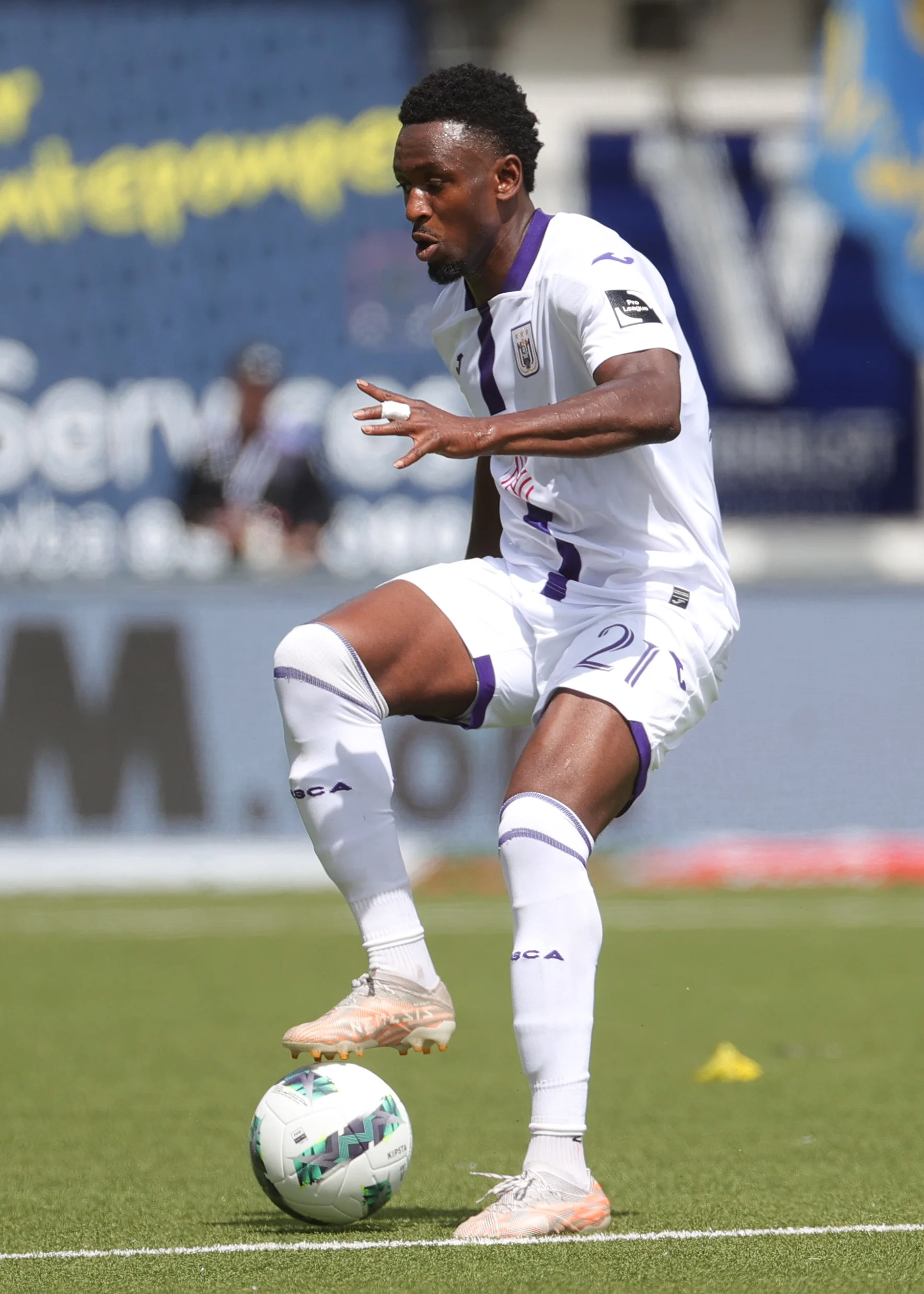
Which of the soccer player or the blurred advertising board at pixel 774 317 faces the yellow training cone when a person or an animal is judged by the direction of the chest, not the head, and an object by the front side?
the blurred advertising board

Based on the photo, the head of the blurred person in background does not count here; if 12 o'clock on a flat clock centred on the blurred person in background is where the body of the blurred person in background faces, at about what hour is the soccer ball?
The soccer ball is roughly at 12 o'clock from the blurred person in background.

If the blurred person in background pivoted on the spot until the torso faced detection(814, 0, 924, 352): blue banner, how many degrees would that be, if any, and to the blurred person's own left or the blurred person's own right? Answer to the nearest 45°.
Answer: approximately 90° to the blurred person's own left

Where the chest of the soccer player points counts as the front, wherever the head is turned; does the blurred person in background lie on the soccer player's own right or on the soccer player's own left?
on the soccer player's own right

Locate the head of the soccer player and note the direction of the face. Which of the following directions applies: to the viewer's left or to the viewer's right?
to the viewer's left

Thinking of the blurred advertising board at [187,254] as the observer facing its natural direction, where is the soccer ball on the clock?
The soccer ball is roughly at 12 o'clock from the blurred advertising board.

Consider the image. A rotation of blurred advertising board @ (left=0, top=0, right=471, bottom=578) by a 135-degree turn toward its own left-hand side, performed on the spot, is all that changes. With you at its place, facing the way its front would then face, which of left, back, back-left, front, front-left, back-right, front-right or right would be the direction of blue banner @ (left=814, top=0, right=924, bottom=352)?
front-right

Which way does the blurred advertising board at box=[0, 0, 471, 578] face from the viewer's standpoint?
toward the camera

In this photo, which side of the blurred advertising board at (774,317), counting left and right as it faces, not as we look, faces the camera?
front

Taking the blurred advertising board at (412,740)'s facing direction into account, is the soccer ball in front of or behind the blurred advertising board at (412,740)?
in front

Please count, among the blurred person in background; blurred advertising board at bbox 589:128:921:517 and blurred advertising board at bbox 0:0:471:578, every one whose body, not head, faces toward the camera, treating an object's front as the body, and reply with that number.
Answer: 3

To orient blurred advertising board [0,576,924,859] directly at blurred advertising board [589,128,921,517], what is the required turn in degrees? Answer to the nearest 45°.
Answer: approximately 135° to its left

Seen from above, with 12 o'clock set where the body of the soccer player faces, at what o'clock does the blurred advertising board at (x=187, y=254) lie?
The blurred advertising board is roughly at 4 o'clock from the soccer player.

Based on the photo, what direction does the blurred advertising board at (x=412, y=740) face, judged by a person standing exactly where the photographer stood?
facing the viewer

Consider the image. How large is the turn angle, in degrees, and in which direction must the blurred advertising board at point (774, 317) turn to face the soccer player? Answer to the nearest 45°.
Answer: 0° — it already faces them

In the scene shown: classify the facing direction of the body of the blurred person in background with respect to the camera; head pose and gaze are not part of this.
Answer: toward the camera
